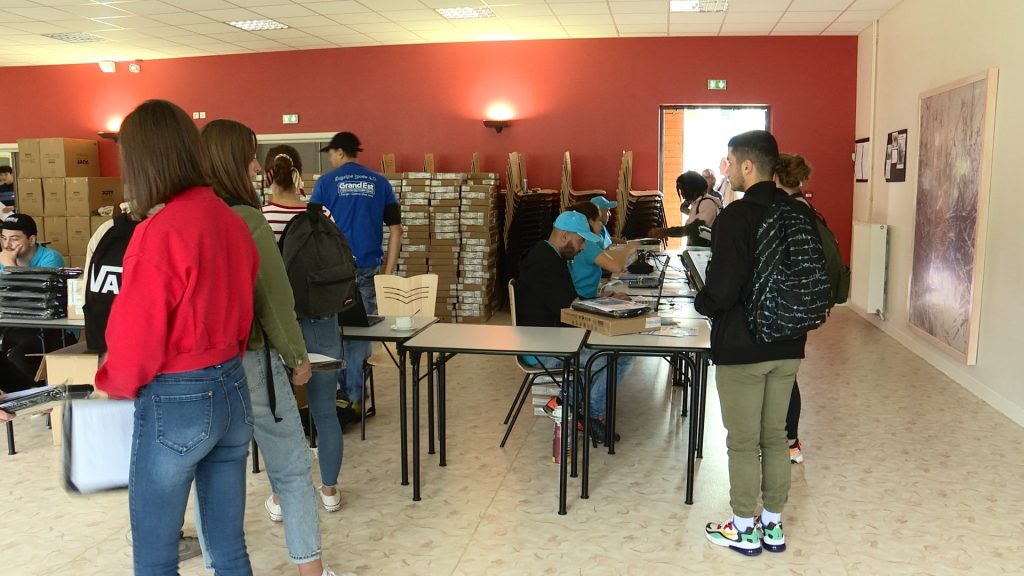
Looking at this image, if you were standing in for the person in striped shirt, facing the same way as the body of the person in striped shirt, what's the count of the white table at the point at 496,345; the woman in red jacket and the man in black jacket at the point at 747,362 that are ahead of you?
0

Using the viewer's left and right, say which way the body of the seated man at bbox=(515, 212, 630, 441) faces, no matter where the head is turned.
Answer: facing to the right of the viewer

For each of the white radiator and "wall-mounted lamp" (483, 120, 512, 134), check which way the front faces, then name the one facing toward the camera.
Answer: the wall-mounted lamp

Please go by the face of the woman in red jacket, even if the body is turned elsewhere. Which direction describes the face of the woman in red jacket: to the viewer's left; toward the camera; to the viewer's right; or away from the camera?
away from the camera

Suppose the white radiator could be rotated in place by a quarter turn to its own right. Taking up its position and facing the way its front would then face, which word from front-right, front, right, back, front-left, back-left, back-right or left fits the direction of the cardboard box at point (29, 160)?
left

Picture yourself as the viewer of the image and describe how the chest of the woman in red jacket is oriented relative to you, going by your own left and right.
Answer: facing away from the viewer and to the left of the viewer

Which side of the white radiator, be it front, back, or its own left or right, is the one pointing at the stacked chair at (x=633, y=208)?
front

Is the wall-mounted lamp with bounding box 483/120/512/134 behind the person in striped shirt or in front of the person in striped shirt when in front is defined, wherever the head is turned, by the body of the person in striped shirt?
in front

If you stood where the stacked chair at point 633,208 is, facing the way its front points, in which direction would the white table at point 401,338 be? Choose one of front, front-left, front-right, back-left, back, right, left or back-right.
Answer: right

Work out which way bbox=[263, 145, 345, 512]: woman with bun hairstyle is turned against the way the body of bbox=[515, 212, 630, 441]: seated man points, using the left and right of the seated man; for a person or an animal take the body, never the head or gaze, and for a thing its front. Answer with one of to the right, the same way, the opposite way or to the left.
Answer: to the left

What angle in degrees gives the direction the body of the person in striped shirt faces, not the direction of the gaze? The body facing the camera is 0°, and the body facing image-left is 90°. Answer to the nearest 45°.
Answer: approximately 180°

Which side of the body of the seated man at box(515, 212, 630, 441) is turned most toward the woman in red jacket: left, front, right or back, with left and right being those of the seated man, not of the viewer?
right

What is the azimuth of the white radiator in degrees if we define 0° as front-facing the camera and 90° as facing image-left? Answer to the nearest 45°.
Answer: approximately 90°

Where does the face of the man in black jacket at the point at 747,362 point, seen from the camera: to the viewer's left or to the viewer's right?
to the viewer's left

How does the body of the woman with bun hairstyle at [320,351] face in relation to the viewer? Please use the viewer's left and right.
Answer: facing away from the viewer

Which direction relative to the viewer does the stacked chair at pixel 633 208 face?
to the viewer's right

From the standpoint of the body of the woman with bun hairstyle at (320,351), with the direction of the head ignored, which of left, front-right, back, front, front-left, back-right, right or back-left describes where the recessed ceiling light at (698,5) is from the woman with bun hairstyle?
front-right

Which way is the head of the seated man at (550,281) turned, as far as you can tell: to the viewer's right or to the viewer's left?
to the viewer's right

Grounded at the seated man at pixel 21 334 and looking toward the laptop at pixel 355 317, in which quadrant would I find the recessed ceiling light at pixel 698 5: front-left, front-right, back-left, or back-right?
front-left
